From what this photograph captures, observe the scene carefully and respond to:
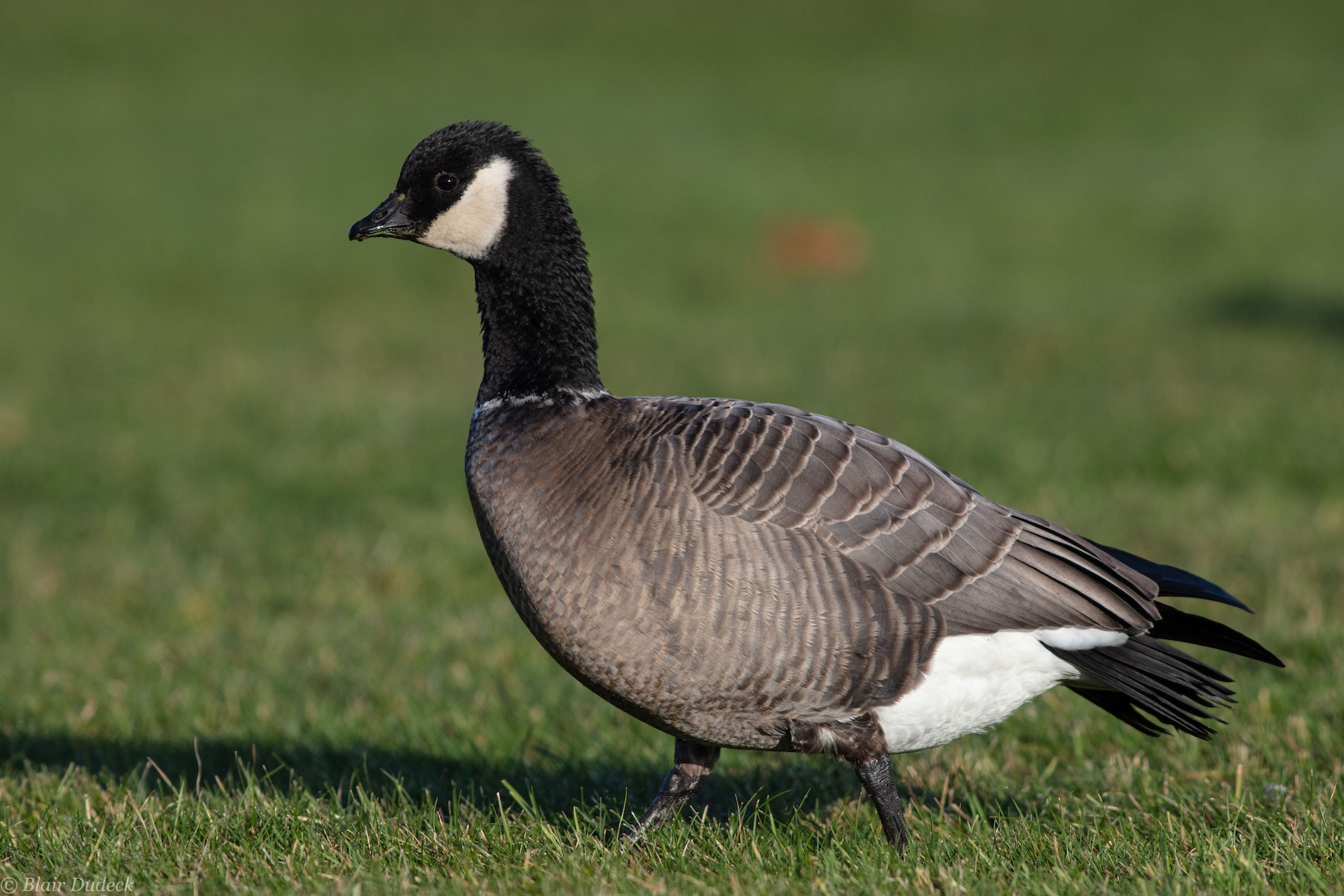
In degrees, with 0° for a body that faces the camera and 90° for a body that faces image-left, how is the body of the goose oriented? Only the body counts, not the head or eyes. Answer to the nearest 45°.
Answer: approximately 90°
